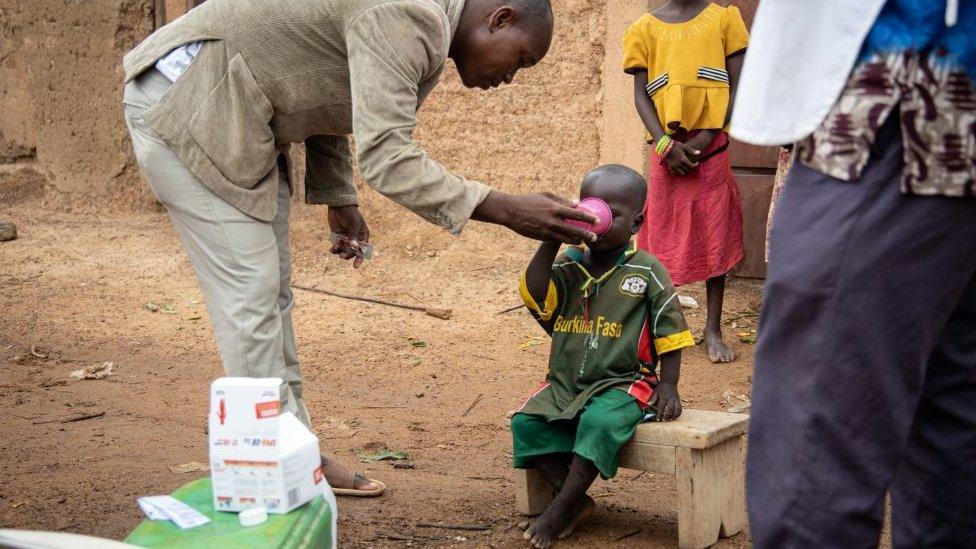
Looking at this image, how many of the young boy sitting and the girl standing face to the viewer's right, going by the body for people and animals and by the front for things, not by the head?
0

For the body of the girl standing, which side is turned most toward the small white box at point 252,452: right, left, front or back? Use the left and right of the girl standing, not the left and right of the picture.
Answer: front

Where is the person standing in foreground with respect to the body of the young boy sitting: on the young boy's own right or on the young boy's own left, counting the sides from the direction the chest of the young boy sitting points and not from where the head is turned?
on the young boy's own left

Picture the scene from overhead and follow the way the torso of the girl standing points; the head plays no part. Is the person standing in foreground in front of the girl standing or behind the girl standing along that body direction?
in front

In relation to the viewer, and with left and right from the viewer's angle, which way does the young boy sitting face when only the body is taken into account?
facing the viewer and to the left of the viewer

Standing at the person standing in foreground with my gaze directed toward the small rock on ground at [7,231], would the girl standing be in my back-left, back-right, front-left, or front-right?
front-right

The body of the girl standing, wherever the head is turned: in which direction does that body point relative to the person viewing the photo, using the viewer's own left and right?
facing the viewer

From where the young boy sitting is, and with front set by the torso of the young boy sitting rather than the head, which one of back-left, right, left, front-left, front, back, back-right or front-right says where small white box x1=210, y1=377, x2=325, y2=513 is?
front

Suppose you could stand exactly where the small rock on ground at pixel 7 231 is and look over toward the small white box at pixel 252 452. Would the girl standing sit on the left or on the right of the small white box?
left
